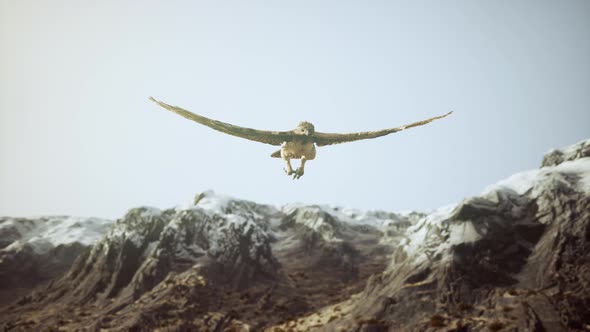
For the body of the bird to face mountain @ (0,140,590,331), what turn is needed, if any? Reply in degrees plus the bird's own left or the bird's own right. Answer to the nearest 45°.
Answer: approximately 180°

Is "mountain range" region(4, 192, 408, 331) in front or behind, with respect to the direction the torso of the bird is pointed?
behind

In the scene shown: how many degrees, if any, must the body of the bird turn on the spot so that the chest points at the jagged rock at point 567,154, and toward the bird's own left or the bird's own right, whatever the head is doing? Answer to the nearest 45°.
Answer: approximately 135° to the bird's own left

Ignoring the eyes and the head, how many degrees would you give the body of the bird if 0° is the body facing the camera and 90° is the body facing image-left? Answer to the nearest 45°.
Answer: approximately 0°
